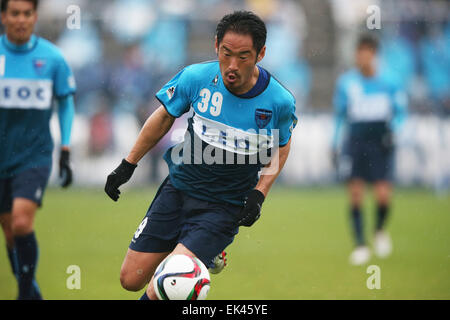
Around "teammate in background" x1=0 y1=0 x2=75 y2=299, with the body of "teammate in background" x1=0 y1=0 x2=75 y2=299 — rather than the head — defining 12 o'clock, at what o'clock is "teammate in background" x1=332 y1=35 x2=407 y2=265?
"teammate in background" x1=332 y1=35 x2=407 y2=265 is roughly at 8 o'clock from "teammate in background" x1=0 y1=0 x2=75 y2=299.

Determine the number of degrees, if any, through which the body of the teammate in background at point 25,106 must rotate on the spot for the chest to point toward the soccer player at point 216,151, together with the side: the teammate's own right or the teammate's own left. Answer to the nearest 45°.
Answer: approximately 45° to the teammate's own left

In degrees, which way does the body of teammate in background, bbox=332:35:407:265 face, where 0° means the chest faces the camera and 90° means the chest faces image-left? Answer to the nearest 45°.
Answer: approximately 0°

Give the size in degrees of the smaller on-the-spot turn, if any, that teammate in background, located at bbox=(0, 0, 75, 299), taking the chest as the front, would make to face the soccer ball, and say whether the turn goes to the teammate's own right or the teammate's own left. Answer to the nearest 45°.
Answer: approximately 45° to the teammate's own left

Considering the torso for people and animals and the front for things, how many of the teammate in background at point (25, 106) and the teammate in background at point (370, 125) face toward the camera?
2

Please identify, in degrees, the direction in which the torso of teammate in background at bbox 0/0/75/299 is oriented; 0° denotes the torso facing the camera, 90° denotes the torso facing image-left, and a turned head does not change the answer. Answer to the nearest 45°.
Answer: approximately 0°

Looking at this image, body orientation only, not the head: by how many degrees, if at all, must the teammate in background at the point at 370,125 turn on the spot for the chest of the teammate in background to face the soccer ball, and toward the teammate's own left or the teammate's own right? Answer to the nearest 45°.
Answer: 0° — they already face it
